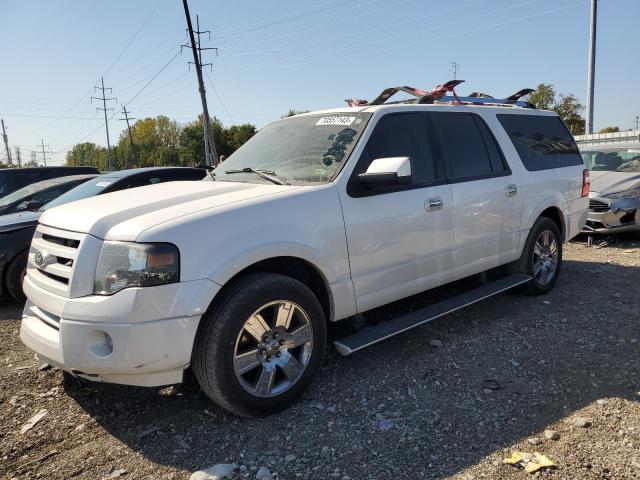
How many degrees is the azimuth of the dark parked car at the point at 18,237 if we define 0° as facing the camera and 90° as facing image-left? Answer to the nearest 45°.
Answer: approximately 45°

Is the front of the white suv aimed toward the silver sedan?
no

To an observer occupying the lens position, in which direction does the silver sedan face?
facing the viewer and to the left of the viewer

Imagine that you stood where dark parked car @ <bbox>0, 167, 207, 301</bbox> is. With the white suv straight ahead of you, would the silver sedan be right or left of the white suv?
left

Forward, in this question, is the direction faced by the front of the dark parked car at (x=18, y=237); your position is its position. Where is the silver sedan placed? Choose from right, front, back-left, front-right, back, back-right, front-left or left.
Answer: back-left

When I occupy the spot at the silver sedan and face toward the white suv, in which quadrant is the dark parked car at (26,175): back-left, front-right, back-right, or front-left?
front-right

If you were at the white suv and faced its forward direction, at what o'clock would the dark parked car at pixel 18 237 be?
The dark parked car is roughly at 3 o'clock from the white suv.

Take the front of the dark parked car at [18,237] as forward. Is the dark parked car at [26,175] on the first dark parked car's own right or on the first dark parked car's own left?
on the first dark parked car's own right

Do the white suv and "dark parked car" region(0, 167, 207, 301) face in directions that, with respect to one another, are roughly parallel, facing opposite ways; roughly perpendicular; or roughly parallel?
roughly parallel

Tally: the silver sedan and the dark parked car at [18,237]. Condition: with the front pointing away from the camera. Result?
0

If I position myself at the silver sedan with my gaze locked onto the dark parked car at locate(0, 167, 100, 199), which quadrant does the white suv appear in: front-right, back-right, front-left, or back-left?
front-left

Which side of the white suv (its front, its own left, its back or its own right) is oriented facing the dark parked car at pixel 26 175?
right
